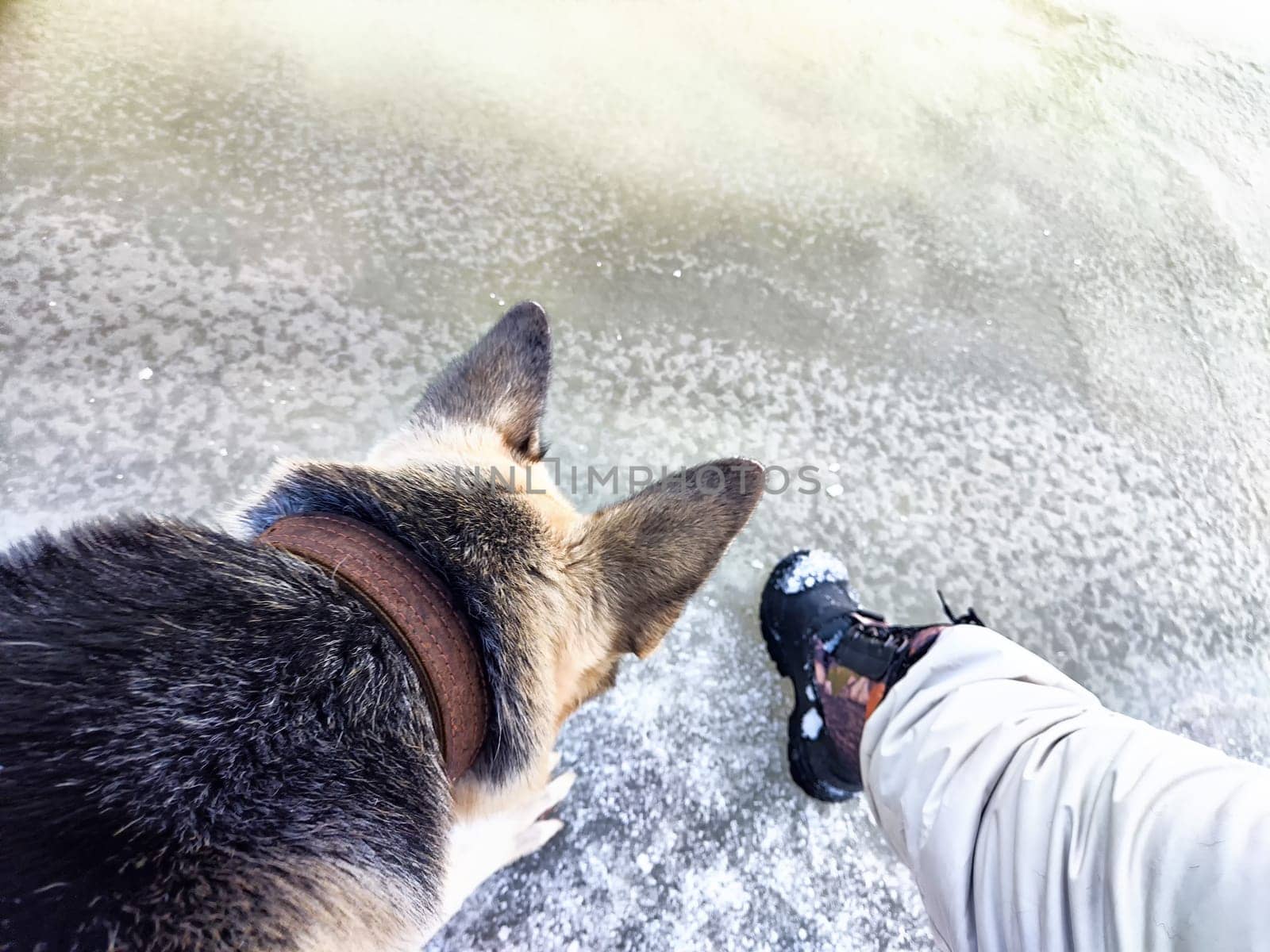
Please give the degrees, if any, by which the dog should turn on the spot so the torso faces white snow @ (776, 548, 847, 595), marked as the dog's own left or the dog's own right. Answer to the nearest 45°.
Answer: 0° — it already faces it

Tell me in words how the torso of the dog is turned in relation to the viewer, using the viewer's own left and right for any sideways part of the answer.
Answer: facing away from the viewer and to the right of the viewer
